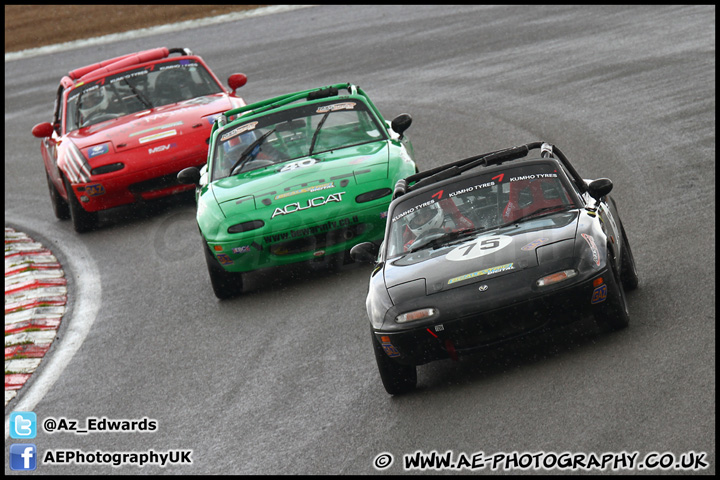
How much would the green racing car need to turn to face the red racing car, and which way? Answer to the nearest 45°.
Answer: approximately 135° to its right

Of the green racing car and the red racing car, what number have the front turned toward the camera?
2

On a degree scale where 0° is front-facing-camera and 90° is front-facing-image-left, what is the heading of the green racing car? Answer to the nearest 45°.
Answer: approximately 0°

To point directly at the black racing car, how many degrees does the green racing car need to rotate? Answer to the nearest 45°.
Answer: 0° — it already faces it

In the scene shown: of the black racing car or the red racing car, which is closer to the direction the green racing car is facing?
the black racing car

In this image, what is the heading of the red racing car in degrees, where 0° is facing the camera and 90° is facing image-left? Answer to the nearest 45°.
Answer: approximately 0°

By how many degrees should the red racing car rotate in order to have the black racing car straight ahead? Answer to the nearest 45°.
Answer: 0° — it already faces it

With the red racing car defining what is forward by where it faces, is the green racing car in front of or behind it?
in front
